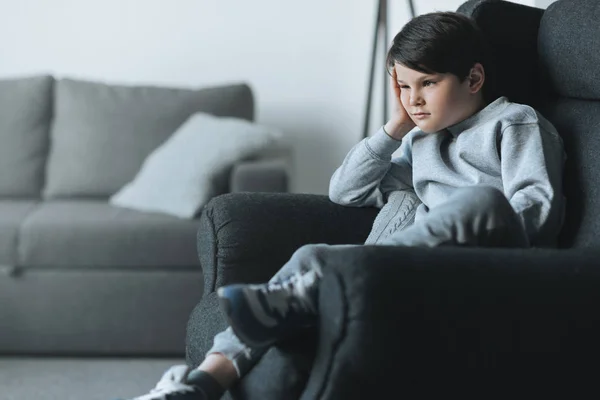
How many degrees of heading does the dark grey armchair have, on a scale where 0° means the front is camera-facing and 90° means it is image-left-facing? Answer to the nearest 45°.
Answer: approximately 45°

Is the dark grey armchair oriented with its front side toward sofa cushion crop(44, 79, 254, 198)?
no

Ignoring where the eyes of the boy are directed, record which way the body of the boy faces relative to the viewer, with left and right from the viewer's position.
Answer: facing the viewer and to the left of the viewer

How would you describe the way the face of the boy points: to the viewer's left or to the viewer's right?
to the viewer's left

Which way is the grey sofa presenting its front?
toward the camera
